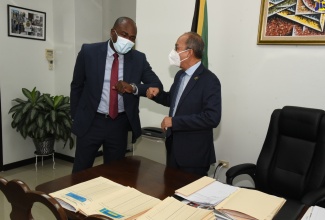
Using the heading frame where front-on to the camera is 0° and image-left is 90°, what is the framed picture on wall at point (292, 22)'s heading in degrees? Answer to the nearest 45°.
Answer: approximately 0°

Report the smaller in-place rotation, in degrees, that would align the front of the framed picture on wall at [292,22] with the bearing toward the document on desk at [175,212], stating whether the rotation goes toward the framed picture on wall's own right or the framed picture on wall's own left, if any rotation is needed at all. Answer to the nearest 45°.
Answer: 0° — it already faces it

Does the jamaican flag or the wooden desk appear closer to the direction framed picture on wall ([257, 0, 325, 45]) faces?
the wooden desk

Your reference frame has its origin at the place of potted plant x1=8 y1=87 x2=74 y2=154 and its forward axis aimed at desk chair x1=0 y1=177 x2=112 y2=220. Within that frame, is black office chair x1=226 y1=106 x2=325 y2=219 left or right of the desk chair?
left

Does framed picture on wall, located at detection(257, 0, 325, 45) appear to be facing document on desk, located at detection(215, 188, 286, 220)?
yes

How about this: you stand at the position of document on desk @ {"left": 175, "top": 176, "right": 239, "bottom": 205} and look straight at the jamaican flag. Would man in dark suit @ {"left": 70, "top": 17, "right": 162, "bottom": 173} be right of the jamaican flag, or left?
left

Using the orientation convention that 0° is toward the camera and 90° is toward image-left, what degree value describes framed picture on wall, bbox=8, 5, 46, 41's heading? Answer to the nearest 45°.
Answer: approximately 315°

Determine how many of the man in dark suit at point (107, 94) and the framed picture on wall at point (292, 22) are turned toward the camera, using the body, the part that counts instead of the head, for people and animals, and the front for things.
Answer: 2

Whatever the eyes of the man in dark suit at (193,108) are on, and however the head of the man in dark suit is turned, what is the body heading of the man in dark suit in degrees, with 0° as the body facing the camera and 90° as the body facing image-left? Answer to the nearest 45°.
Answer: approximately 45°
